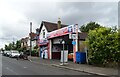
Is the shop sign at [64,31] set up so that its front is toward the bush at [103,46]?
no

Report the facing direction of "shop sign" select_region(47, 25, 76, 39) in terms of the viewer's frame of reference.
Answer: facing the viewer and to the left of the viewer
